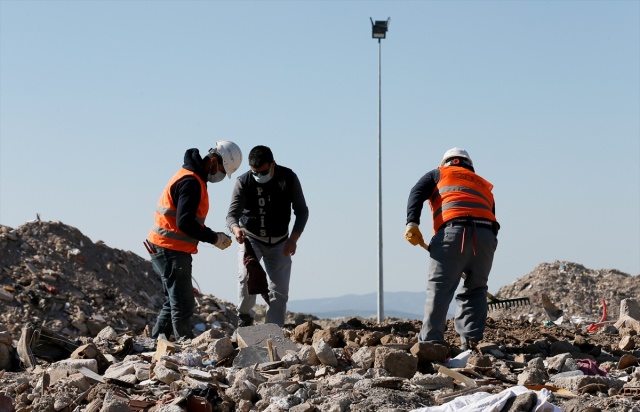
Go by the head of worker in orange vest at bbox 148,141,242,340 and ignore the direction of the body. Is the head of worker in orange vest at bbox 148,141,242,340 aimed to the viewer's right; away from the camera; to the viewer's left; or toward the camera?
to the viewer's right

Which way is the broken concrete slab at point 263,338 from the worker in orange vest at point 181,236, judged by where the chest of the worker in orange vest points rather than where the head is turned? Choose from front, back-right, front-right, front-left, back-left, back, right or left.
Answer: front-right

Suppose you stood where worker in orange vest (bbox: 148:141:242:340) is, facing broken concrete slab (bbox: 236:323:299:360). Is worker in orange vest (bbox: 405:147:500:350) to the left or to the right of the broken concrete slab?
left

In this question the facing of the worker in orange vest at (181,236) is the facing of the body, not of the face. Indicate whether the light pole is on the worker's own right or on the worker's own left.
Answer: on the worker's own left

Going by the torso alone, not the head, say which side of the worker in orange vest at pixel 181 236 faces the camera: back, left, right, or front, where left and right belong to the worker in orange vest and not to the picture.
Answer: right

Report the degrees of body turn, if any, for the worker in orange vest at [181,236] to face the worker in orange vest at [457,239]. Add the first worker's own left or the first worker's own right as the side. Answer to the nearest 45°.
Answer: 0° — they already face them
